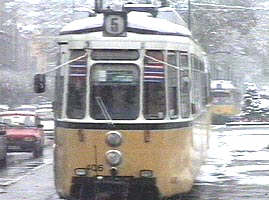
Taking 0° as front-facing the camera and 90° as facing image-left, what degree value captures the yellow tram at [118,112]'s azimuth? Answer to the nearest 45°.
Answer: approximately 0°

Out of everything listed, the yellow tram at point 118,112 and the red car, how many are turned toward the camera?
2

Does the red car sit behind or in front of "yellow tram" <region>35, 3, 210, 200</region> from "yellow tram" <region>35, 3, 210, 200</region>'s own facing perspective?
behind

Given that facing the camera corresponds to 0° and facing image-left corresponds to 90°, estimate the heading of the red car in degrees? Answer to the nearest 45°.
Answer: approximately 0°
